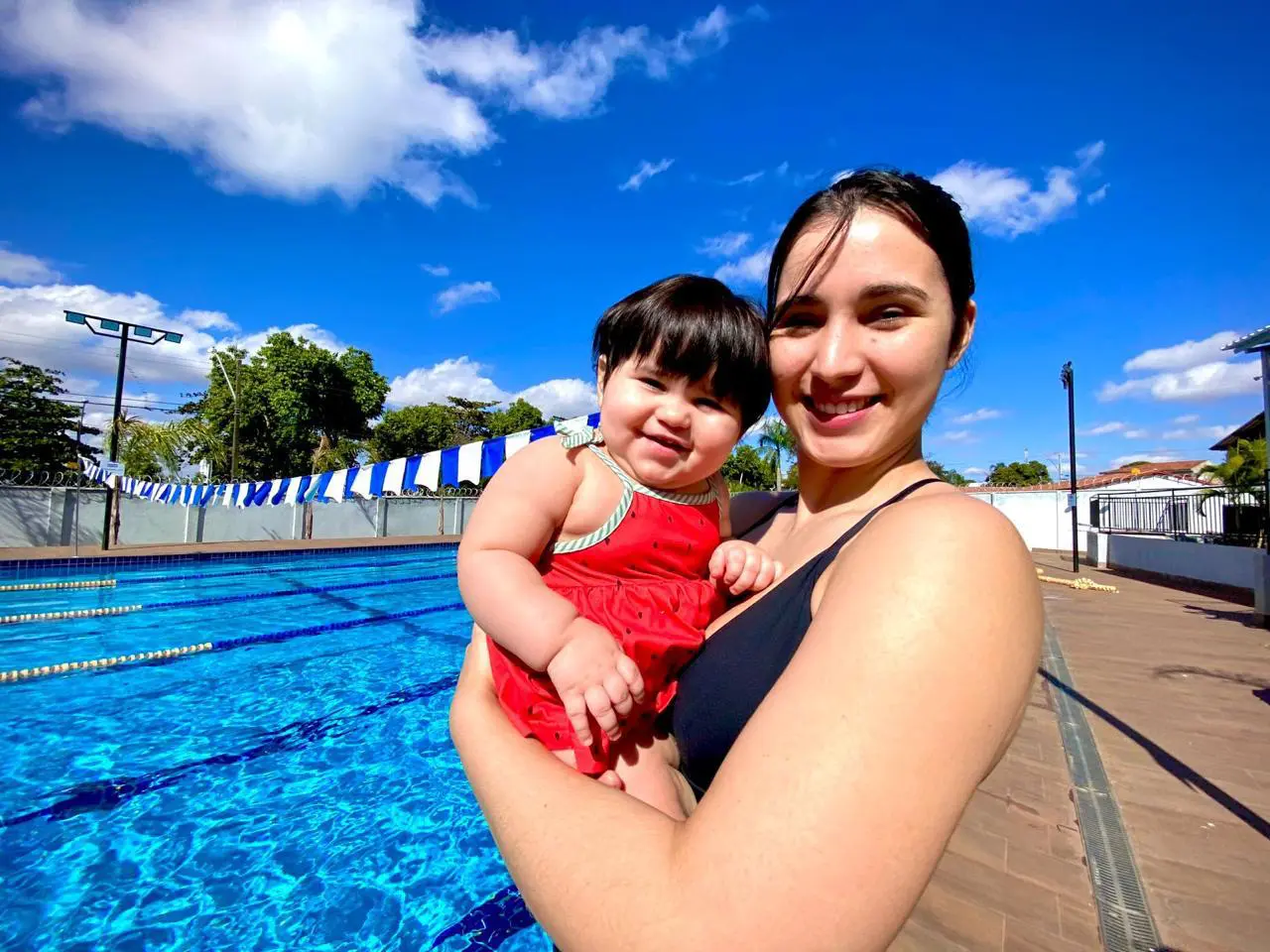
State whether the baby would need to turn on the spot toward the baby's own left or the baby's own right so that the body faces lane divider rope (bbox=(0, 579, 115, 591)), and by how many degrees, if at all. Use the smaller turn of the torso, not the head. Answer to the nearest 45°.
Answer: approximately 180°

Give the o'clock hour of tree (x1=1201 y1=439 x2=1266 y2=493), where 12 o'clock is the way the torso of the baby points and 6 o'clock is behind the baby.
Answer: The tree is roughly at 9 o'clock from the baby.

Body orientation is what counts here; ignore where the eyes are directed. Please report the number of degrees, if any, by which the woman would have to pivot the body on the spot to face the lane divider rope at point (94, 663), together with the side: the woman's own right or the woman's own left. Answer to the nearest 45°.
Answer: approximately 90° to the woman's own right

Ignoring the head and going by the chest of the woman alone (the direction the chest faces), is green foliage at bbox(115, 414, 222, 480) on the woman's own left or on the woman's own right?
on the woman's own right

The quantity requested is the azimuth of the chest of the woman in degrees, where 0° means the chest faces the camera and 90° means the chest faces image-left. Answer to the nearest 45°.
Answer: approximately 45°

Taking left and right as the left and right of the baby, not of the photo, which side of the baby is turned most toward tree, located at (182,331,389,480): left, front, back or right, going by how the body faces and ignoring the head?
back

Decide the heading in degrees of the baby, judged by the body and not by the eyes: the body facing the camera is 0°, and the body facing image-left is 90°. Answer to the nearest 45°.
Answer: approximately 315°

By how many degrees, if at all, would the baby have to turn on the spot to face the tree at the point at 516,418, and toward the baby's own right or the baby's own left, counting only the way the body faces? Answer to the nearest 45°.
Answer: approximately 135° to the baby's own left
